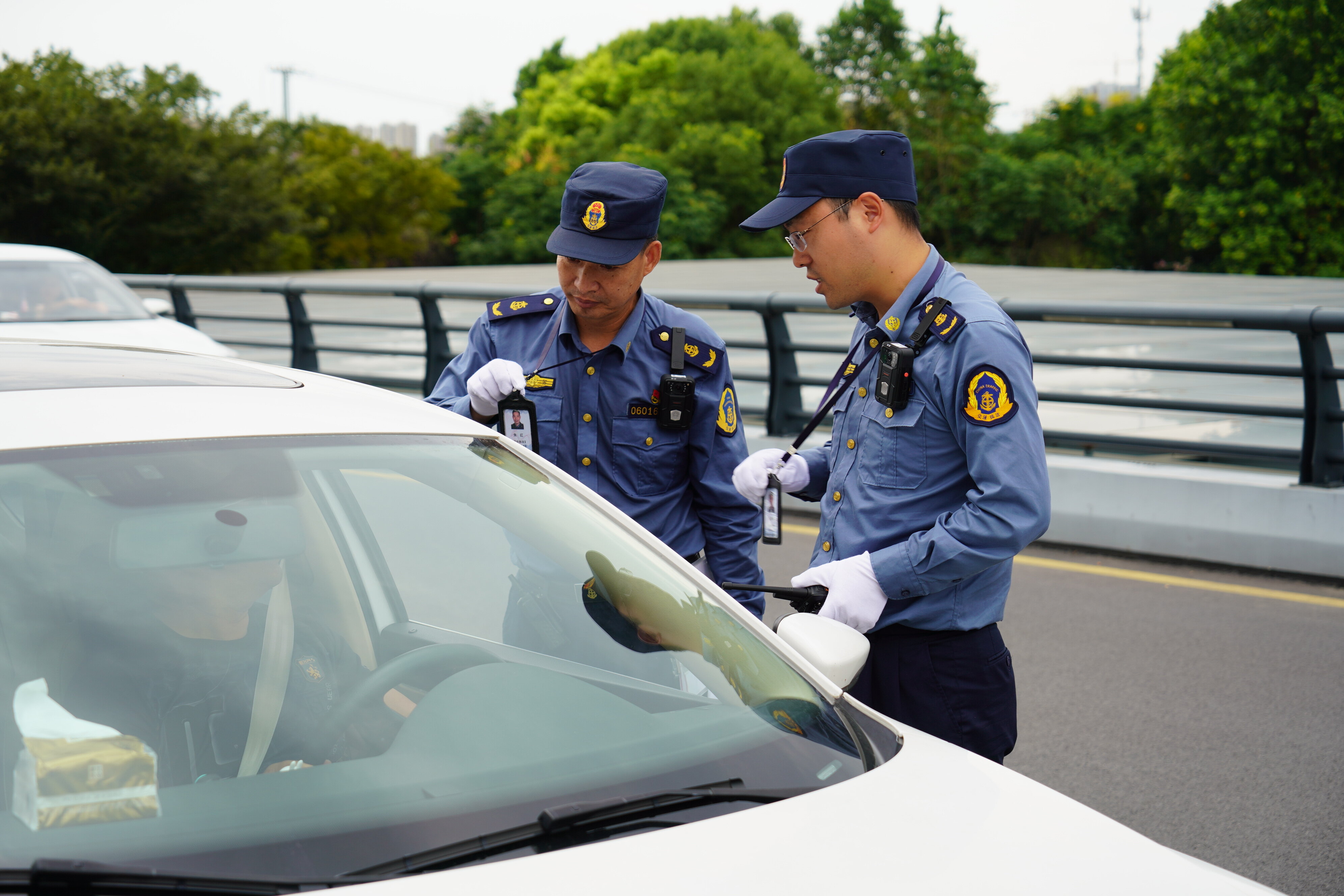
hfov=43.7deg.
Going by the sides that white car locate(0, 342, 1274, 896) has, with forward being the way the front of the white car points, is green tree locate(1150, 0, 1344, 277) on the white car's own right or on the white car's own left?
on the white car's own left

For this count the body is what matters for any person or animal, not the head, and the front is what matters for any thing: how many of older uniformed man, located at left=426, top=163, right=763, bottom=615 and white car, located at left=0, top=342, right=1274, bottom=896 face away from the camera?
0

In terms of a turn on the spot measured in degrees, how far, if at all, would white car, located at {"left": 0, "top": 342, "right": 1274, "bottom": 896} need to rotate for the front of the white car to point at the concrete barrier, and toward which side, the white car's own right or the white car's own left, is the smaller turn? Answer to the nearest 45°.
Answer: approximately 90° to the white car's own left

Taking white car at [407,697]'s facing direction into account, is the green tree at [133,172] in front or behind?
behind

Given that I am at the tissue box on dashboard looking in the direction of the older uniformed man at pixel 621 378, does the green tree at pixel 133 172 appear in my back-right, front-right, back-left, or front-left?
front-left

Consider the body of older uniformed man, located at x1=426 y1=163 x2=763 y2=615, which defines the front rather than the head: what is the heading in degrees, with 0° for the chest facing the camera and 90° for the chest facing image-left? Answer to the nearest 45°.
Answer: approximately 45°

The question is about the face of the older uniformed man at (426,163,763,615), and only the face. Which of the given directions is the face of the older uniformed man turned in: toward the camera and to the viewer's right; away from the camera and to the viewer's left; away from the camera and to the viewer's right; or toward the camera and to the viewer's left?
toward the camera and to the viewer's left
